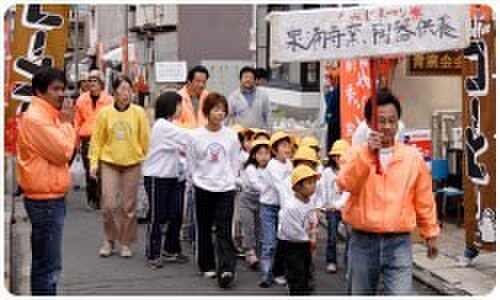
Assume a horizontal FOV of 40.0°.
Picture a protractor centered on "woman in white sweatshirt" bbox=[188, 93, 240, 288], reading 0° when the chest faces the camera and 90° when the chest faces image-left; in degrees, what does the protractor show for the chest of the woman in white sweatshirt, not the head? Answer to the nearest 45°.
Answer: approximately 0°

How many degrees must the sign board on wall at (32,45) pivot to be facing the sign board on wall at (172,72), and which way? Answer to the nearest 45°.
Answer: approximately 180°

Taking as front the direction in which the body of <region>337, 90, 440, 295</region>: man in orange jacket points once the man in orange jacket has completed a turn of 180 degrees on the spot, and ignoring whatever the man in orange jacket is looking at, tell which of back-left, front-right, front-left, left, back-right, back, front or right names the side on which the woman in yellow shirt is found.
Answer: front-left

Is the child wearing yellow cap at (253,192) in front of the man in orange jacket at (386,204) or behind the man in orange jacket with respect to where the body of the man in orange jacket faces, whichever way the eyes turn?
behind

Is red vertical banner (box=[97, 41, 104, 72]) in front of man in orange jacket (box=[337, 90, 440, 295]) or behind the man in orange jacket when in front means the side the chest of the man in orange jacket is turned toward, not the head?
behind

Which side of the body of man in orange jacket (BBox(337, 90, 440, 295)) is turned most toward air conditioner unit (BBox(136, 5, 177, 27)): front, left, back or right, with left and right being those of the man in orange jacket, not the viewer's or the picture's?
back
